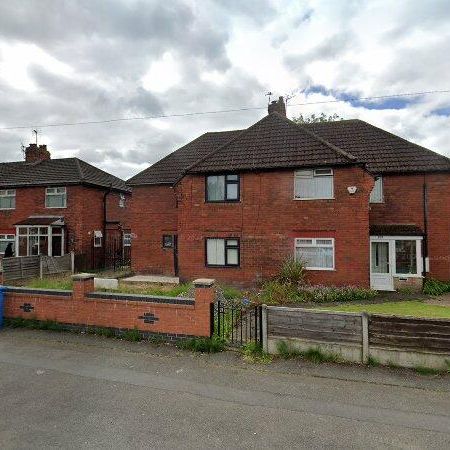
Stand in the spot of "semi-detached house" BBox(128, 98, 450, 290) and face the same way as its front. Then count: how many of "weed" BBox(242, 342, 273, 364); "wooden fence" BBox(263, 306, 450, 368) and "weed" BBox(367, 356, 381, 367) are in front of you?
3

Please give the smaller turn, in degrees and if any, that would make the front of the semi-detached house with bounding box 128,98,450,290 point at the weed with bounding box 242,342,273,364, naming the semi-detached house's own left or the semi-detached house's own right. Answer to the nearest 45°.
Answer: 0° — it already faces it

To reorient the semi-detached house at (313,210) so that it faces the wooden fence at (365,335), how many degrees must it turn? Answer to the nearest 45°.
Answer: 0° — it already faces it

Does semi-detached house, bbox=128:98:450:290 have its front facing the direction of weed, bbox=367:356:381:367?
yes

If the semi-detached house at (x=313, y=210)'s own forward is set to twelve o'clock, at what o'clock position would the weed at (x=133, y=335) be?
The weed is roughly at 1 o'clock from the semi-detached house.

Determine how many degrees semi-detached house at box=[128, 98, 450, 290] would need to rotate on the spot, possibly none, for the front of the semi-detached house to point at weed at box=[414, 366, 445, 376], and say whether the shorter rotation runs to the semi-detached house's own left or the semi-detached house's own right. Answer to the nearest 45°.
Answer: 0° — it already faces it

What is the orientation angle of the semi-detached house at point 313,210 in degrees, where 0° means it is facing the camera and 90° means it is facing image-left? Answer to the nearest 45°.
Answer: approximately 0°
